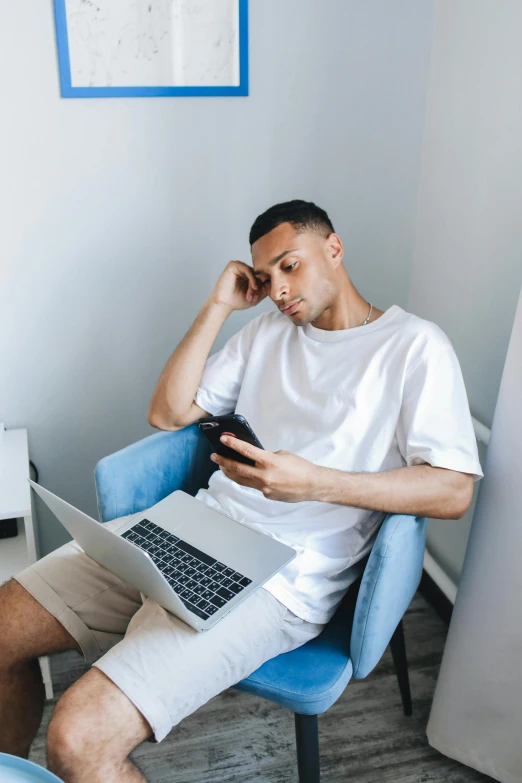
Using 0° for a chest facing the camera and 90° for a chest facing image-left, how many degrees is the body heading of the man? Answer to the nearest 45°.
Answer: approximately 45°

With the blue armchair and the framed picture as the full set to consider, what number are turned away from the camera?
0

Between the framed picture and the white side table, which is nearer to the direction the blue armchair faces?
the white side table

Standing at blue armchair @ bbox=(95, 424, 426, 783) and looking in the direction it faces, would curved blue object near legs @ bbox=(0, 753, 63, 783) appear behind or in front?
in front

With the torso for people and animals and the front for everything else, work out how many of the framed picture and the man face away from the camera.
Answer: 0

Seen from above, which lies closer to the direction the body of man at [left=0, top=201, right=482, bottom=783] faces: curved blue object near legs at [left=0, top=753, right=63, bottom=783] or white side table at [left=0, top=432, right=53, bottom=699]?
the curved blue object near legs

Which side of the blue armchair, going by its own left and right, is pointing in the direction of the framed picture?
right

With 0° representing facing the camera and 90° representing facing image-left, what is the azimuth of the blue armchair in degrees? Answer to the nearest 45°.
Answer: approximately 45°

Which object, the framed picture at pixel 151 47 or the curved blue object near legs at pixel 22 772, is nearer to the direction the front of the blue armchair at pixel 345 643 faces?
the curved blue object near legs

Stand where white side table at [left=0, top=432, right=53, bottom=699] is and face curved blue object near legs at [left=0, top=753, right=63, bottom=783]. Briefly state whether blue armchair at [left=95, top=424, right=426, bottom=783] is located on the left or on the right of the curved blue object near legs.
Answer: left
